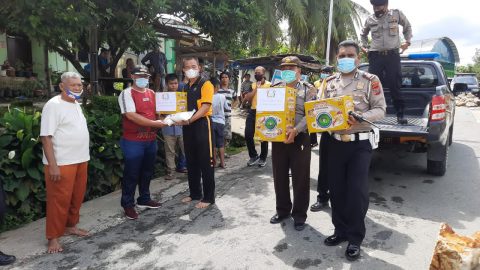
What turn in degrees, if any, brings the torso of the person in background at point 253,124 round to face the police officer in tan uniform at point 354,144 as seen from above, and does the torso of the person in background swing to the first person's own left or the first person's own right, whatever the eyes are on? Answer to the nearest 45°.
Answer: approximately 45° to the first person's own left

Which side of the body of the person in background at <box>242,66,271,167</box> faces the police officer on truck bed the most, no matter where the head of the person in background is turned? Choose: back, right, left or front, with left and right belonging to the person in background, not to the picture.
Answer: left

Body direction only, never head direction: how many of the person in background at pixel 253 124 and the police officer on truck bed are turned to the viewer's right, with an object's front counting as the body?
0

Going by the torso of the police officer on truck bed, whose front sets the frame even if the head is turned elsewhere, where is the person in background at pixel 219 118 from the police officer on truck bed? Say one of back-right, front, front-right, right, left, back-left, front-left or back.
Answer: right

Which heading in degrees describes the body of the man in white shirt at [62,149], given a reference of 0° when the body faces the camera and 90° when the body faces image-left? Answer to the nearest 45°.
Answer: approximately 315°

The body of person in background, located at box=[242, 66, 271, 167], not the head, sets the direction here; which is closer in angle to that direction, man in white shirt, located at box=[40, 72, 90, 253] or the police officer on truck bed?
the man in white shirt

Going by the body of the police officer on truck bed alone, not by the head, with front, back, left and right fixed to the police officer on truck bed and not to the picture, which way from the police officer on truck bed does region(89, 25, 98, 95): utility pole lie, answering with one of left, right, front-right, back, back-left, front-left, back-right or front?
right

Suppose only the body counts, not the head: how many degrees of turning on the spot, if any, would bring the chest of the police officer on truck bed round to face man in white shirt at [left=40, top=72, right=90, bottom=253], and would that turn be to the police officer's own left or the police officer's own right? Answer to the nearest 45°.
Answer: approximately 45° to the police officer's own right

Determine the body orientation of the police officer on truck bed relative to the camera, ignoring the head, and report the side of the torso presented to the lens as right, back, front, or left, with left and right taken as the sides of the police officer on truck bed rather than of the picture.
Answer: front

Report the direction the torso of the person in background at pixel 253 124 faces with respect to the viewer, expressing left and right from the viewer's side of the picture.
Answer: facing the viewer and to the left of the viewer

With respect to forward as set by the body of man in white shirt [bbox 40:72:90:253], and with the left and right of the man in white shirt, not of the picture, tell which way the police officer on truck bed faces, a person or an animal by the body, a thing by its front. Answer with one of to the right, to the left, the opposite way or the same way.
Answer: to the right

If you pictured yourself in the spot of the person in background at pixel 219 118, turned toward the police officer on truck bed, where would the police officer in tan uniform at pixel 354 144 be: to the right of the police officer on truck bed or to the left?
right

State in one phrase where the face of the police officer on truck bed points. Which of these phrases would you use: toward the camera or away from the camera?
toward the camera

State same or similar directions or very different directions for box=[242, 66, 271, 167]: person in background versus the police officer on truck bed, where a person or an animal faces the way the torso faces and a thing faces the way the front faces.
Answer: same or similar directions

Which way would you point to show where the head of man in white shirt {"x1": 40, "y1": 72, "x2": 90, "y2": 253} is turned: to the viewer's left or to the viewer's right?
to the viewer's right
